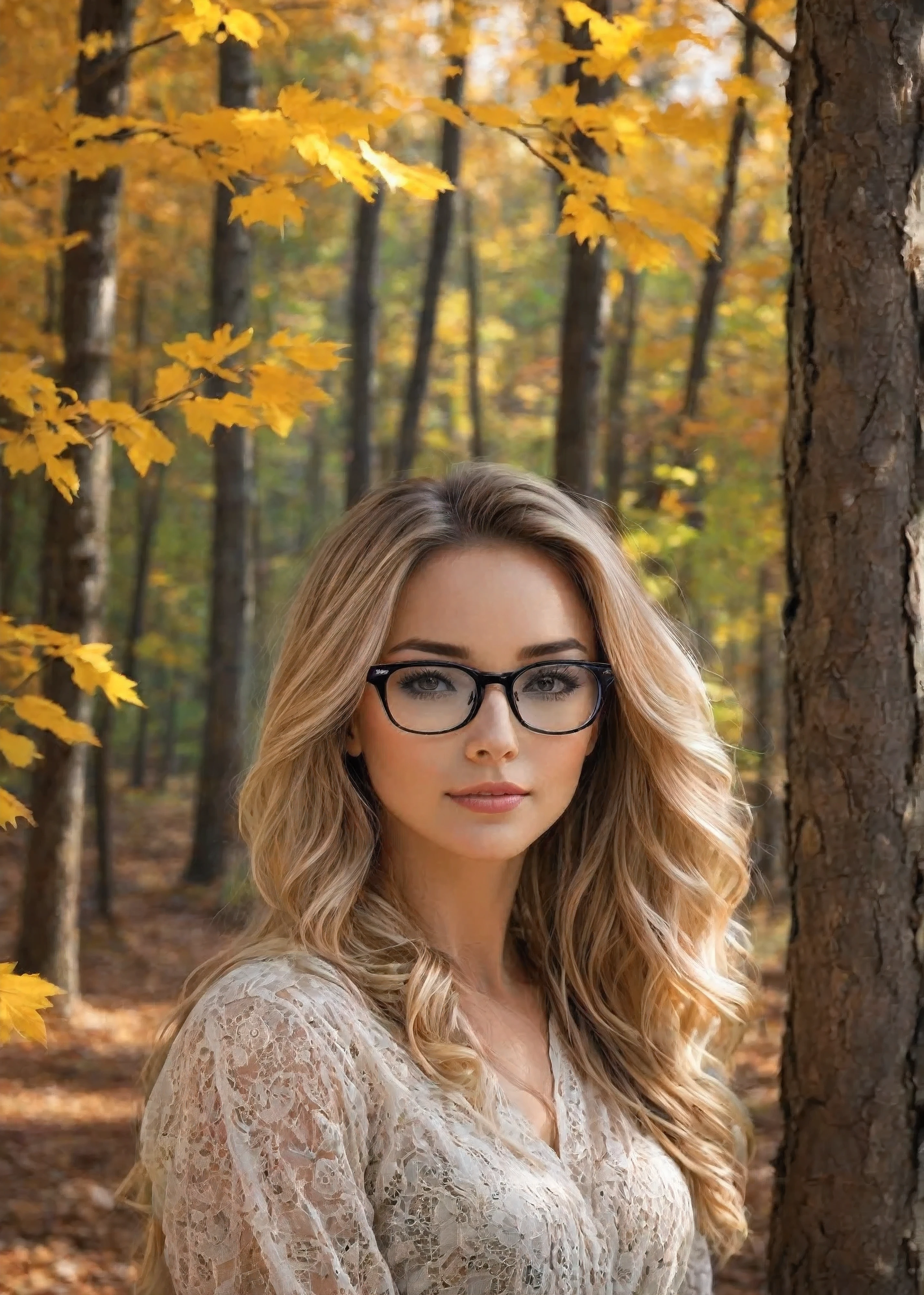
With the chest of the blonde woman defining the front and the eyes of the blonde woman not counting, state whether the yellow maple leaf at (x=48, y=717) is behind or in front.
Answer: behind

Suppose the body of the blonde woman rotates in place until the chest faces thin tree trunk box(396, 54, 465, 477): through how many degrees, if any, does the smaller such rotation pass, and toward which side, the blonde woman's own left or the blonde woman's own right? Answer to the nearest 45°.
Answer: approximately 135° to the blonde woman's own left

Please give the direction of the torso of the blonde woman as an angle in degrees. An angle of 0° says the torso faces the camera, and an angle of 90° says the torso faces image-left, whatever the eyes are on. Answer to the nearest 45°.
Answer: approximately 315°

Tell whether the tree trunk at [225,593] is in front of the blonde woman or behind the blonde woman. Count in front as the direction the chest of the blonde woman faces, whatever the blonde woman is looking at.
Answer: behind

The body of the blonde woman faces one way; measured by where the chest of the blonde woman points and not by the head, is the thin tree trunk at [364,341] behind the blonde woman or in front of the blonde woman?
behind

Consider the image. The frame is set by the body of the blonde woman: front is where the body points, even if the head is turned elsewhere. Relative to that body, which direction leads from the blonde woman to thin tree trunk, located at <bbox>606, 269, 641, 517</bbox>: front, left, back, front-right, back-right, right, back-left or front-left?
back-left

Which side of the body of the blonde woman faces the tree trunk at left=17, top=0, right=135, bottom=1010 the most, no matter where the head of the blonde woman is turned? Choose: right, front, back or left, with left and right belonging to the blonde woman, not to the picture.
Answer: back
